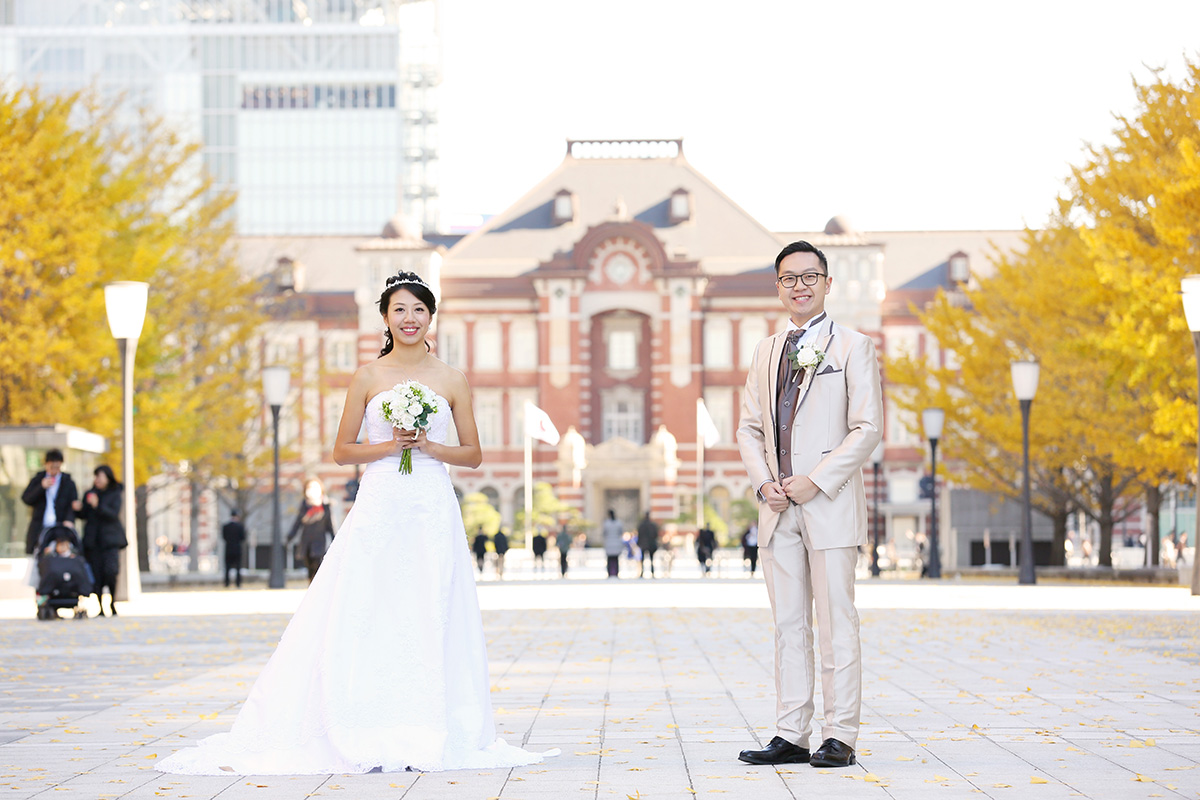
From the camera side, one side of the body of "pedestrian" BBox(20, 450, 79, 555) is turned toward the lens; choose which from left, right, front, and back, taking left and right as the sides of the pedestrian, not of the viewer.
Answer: front

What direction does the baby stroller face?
toward the camera

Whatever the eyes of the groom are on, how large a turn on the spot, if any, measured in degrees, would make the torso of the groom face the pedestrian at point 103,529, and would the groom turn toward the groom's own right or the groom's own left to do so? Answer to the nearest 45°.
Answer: approximately 90° to the groom's own right

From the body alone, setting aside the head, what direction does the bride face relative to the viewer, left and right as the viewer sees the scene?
facing the viewer

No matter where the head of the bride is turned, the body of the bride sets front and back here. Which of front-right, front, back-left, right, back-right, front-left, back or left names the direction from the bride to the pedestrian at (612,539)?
back

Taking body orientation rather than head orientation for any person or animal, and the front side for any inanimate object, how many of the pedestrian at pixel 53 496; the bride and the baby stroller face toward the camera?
3

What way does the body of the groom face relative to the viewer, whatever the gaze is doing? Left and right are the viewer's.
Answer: facing the viewer and to the left of the viewer

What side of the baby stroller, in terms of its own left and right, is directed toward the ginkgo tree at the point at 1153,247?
left

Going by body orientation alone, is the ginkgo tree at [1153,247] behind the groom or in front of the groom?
behind

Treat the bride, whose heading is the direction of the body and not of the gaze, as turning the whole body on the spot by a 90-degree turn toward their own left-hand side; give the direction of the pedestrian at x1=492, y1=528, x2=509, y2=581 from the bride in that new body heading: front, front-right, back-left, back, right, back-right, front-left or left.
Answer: left

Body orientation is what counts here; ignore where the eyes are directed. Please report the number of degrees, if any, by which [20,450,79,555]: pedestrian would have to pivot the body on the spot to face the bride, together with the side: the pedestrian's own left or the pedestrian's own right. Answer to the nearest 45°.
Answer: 0° — they already face them
